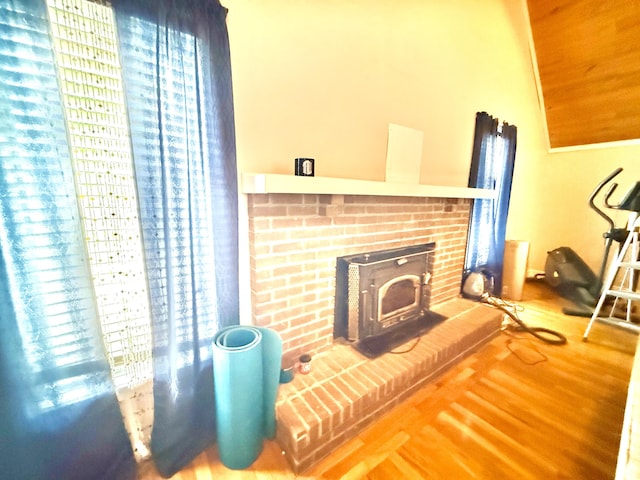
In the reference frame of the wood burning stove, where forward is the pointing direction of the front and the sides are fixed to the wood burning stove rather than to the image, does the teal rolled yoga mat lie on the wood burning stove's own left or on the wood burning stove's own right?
on the wood burning stove's own right

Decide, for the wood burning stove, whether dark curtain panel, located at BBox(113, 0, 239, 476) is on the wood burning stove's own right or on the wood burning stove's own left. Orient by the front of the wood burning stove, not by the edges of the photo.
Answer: on the wood burning stove's own right

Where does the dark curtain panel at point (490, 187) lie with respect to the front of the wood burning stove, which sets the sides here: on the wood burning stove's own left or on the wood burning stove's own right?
on the wood burning stove's own left

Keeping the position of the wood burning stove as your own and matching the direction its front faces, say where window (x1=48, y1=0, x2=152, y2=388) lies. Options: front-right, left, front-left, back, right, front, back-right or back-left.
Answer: right

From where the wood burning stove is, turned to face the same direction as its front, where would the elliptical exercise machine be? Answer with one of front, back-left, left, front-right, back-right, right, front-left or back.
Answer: left

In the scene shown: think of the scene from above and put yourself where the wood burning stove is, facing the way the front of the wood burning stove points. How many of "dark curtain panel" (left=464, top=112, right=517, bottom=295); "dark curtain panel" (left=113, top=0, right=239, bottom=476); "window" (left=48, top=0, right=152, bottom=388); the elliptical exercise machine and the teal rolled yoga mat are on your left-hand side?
2
